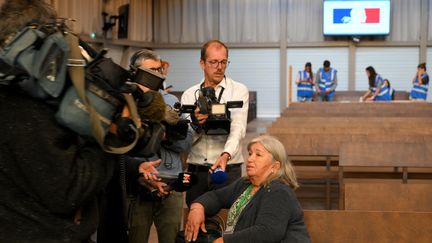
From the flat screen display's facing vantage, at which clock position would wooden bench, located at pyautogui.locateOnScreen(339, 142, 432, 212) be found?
The wooden bench is roughly at 12 o'clock from the flat screen display.

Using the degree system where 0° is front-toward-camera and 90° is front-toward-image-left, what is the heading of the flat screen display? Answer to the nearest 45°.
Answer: approximately 0°

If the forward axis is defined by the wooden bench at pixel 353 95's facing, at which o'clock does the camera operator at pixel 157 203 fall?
The camera operator is roughly at 12 o'clock from the wooden bench.

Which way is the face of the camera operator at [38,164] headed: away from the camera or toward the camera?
away from the camera

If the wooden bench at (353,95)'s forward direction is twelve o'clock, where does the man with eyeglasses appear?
The man with eyeglasses is roughly at 12 o'clock from the wooden bench.

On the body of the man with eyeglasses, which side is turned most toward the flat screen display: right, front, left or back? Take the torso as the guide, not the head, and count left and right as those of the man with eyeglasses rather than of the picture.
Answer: back
